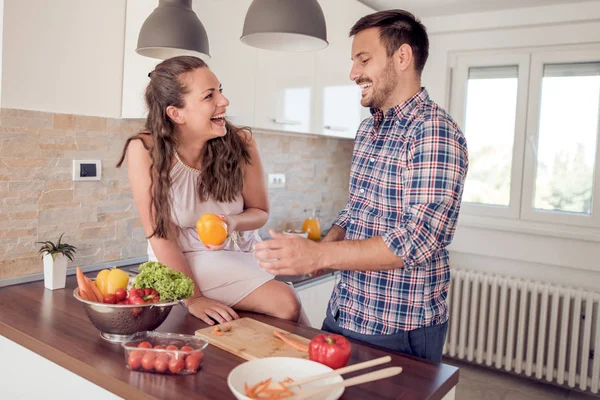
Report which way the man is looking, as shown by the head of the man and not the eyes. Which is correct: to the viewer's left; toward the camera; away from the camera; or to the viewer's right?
to the viewer's left

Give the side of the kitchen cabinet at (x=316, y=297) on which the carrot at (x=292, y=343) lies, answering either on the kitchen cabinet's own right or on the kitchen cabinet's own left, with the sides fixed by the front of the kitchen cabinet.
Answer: on the kitchen cabinet's own right

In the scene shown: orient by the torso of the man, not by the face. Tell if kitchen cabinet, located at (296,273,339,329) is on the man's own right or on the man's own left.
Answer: on the man's own right

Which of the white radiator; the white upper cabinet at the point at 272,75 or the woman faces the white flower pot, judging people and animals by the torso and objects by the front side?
the white radiator

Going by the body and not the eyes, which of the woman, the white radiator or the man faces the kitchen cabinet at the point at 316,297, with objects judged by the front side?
the white radiator

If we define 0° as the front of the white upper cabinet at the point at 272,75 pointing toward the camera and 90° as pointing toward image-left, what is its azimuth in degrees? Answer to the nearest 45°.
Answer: approximately 315°

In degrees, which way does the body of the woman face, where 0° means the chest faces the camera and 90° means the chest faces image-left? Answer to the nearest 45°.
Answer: approximately 315°

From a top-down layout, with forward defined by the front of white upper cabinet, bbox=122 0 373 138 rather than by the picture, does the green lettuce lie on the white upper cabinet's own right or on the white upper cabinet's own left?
on the white upper cabinet's own right

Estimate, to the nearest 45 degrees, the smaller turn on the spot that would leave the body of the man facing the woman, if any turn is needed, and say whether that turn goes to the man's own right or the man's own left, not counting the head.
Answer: approximately 45° to the man's own right

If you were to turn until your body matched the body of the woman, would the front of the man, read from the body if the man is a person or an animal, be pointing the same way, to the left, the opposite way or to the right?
to the right

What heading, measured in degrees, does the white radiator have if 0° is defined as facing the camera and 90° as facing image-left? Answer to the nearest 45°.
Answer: approximately 45°
